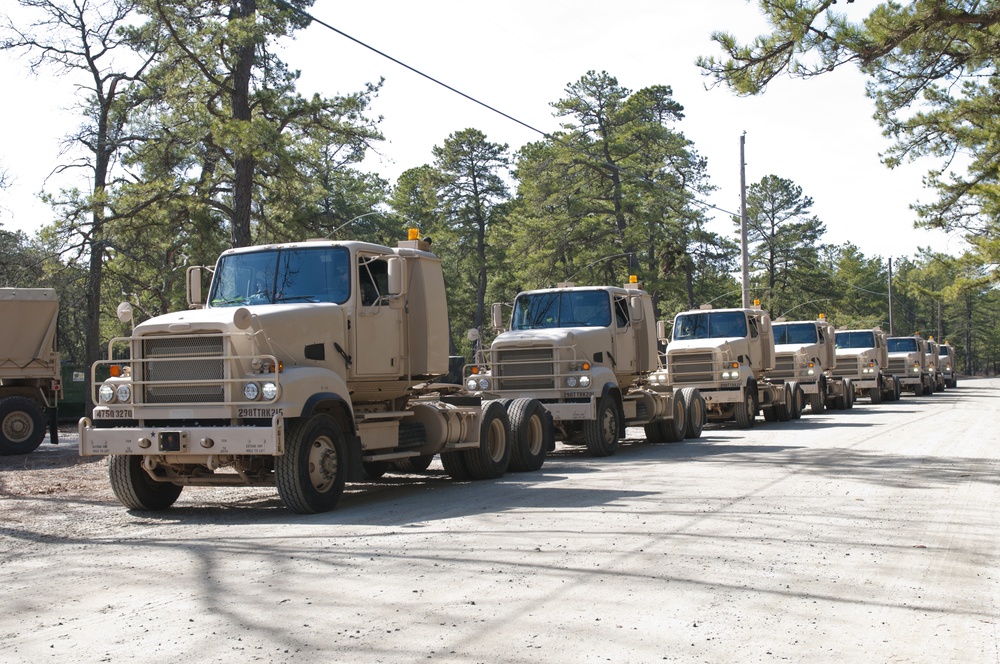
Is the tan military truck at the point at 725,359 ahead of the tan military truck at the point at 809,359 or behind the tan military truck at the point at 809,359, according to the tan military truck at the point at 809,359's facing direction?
ahead

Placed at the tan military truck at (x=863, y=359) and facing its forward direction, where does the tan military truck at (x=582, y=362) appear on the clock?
the tan military truck at (x=582, y=362) is roughly at 11 o'clock from the tan military truck at (x=863, y=359).

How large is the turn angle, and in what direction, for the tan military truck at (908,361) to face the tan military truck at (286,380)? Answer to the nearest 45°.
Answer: approximately 45° to its left

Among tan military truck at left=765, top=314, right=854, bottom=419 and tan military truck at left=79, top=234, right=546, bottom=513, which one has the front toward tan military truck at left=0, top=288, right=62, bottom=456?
tan military truck at left=765, top=314, right=854, bottom=419

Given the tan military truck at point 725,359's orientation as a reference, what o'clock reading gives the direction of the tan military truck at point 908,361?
the tan military truck at point 908,361 is roughly at 5 o'clock from the tan military truck at point 725,359.

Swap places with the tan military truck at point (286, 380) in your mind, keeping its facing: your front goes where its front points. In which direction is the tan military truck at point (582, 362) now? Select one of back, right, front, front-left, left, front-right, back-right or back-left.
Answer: back

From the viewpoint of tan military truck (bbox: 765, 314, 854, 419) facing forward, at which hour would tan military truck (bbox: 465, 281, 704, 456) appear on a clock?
tan military truck (bbox: 465, 281, 704, 456) is roughly at 11 o'clock from tan military truck (bbox: 765, 314, 854, 419).

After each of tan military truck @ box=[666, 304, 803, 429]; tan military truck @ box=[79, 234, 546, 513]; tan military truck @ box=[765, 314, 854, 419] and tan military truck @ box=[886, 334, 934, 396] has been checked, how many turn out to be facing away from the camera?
0

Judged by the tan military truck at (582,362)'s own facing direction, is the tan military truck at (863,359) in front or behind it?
behind

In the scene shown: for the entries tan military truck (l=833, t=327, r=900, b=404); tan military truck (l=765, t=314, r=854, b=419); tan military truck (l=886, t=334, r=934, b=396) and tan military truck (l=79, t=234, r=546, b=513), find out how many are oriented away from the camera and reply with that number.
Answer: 0

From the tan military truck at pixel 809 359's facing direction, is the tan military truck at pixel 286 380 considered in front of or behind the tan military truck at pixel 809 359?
in front

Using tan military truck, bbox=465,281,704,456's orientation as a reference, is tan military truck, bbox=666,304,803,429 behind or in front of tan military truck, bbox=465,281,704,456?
behind

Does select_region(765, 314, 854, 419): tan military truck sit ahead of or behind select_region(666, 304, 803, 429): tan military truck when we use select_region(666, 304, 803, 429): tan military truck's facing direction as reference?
behind

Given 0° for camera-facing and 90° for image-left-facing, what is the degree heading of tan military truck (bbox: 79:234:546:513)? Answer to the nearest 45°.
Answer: approximately 45°

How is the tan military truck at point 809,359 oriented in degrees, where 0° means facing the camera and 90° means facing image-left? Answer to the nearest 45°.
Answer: approximately 45°

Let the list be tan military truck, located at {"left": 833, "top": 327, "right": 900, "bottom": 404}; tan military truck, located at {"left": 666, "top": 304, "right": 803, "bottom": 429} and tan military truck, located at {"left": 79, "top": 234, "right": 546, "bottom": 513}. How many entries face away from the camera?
0

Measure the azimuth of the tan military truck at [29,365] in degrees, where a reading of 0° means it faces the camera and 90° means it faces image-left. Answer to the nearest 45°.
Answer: approximately 90°

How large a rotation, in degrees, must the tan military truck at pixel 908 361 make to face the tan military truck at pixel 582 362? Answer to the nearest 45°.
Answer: approximately 45° to its left

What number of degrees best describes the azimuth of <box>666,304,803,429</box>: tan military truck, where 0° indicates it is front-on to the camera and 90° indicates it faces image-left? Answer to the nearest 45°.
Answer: approximately 45°
